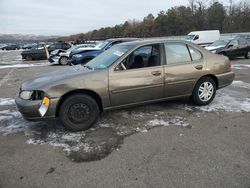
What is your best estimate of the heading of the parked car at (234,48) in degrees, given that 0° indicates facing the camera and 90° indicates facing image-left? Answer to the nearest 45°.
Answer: approximately 45°

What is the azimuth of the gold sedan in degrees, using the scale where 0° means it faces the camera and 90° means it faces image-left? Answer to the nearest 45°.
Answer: approximately 45°

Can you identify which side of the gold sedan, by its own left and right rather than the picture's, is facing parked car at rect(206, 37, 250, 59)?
back

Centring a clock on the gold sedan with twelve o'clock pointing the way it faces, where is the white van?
The white van is roughly at 5 o'clock from the gold sedan.

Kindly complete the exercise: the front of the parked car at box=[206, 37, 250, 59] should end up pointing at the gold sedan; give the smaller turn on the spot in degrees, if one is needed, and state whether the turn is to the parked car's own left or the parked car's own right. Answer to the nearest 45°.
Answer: approximately 45° to the parked car's own left

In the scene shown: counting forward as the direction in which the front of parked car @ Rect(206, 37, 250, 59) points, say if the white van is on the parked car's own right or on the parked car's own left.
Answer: on the parked car's own right
